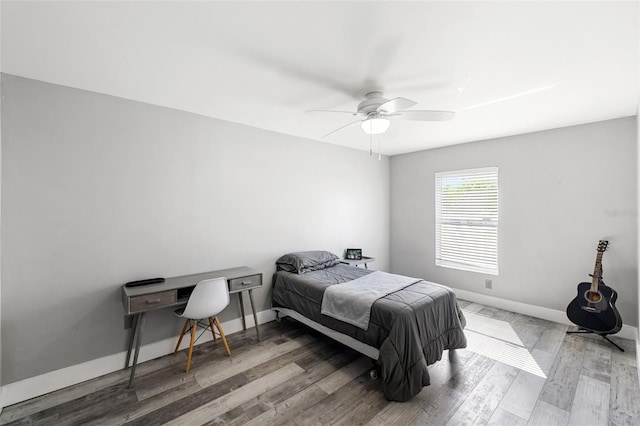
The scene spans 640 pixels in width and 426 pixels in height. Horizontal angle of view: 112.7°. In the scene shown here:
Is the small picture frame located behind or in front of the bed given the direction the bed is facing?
behind

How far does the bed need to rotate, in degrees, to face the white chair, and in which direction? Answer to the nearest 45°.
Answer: approximately 135° to its right

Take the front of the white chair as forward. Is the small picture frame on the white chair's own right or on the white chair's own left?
on the white chair's own right

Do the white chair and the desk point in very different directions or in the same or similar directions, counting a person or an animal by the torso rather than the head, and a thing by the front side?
very different directions

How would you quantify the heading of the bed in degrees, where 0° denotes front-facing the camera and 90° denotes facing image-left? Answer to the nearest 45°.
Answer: approximately 315°

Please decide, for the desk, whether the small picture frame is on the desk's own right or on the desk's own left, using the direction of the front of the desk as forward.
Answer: on the desk's own left

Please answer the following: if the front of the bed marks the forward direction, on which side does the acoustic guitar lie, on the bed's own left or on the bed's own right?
on the bed's own left

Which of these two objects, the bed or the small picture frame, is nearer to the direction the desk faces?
the bed

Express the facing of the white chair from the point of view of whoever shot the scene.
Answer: facing away from the viewer and to the left of the viewer
